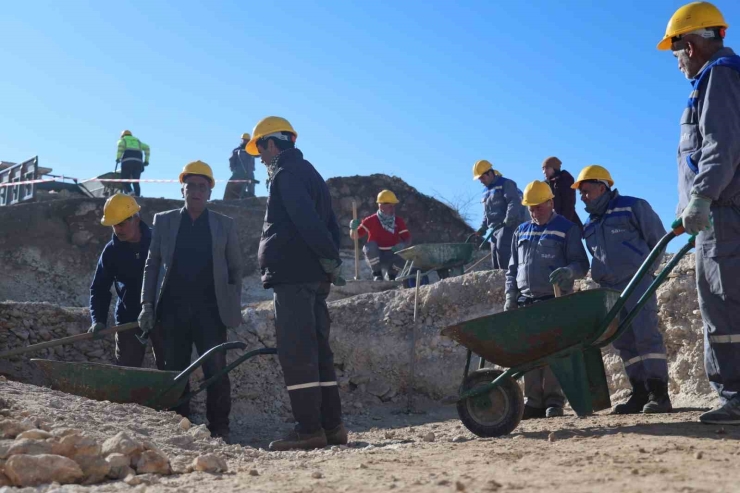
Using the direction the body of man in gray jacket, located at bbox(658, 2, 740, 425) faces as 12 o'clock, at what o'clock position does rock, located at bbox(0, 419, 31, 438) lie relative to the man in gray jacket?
The rock is roughly at 11 o'clock from the man in gray jacket.

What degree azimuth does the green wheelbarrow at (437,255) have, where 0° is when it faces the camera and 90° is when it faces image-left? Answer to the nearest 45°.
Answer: approximately 90°

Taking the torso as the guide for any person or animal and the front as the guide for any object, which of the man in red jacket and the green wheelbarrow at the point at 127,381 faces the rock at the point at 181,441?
the man in red jacket

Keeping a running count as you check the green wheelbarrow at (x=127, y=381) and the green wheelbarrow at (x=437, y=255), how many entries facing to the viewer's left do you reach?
2

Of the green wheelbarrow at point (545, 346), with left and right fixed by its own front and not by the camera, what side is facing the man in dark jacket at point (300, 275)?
front

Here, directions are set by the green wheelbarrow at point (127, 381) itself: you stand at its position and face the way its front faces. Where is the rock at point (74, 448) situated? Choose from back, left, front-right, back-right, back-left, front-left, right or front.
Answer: left

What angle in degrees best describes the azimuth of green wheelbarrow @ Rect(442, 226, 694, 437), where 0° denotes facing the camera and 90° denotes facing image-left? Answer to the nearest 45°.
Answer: approximately 90°

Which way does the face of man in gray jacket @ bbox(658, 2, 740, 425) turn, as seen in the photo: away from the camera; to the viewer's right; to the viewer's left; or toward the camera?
to the viewer's left

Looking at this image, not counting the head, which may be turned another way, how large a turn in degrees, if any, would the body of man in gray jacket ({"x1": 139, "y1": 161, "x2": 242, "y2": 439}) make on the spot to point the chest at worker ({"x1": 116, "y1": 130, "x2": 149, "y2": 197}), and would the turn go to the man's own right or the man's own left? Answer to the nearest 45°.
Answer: approximately 180°

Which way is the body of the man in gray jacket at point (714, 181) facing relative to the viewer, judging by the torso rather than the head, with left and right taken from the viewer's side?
facing to the left of the viewer
